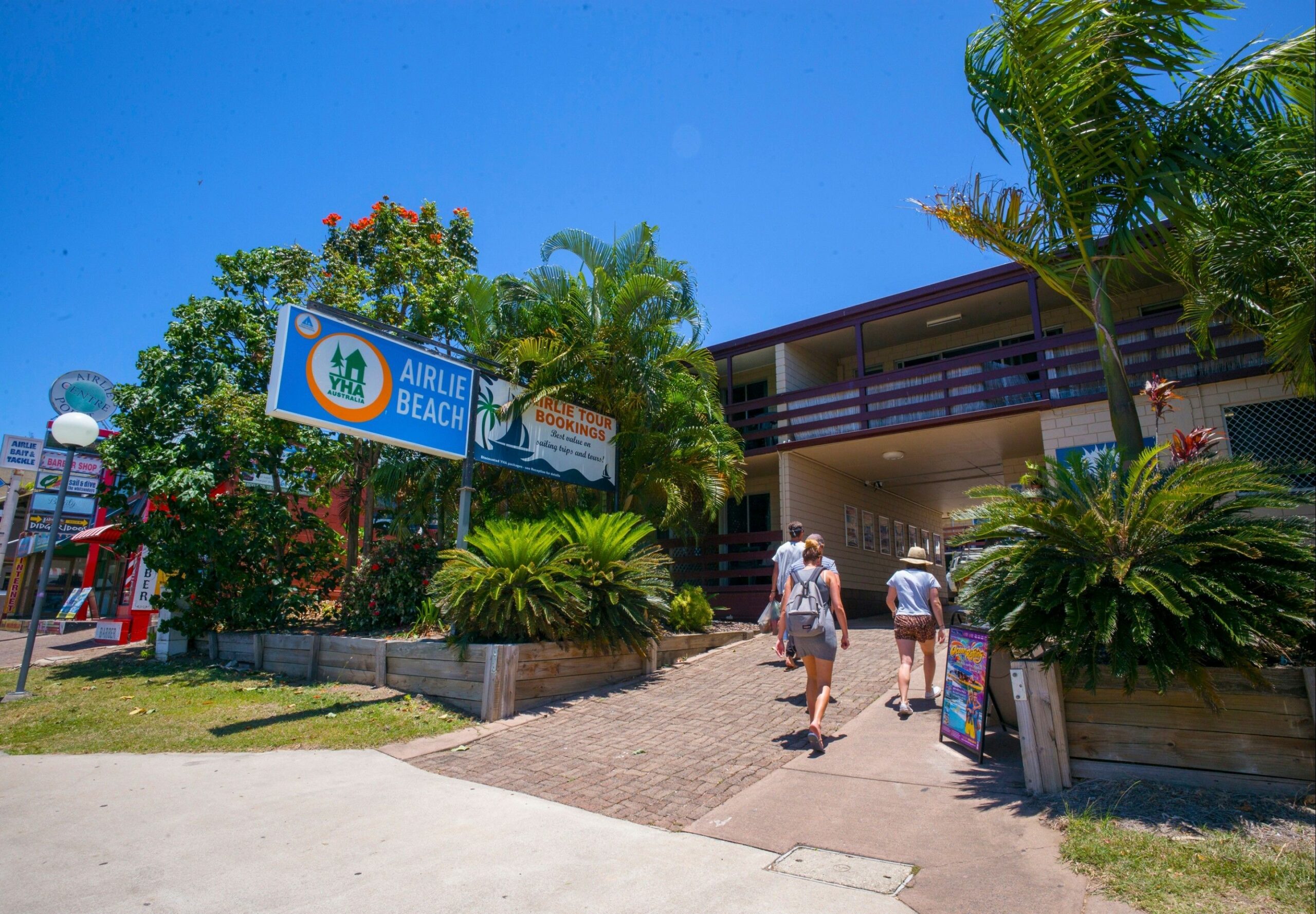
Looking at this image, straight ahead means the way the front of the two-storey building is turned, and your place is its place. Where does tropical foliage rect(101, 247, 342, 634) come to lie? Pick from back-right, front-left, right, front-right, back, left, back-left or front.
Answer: front

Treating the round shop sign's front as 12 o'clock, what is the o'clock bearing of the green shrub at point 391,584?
The green shrub is roughly at 10 o'clock from the round shop sign.

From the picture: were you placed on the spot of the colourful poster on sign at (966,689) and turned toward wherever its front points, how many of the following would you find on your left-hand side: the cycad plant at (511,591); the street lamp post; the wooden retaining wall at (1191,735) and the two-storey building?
1

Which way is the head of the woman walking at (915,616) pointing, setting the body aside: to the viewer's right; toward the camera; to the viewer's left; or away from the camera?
away from the camera

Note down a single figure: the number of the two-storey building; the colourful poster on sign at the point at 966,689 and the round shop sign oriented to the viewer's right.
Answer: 0

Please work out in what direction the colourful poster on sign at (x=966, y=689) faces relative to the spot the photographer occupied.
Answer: facing the viewer and to the left of the viewer

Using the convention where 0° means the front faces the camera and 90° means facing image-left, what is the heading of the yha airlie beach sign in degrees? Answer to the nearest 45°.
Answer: approximately 315°

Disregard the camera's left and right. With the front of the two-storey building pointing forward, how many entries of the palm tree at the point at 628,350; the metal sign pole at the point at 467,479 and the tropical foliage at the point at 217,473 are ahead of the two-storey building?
3

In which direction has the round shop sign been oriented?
toward the camera

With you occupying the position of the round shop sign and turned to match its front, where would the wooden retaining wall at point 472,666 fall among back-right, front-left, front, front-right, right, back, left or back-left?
front-left

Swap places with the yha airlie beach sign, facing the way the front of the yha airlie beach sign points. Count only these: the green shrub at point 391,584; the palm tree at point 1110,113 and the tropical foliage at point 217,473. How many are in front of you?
1
